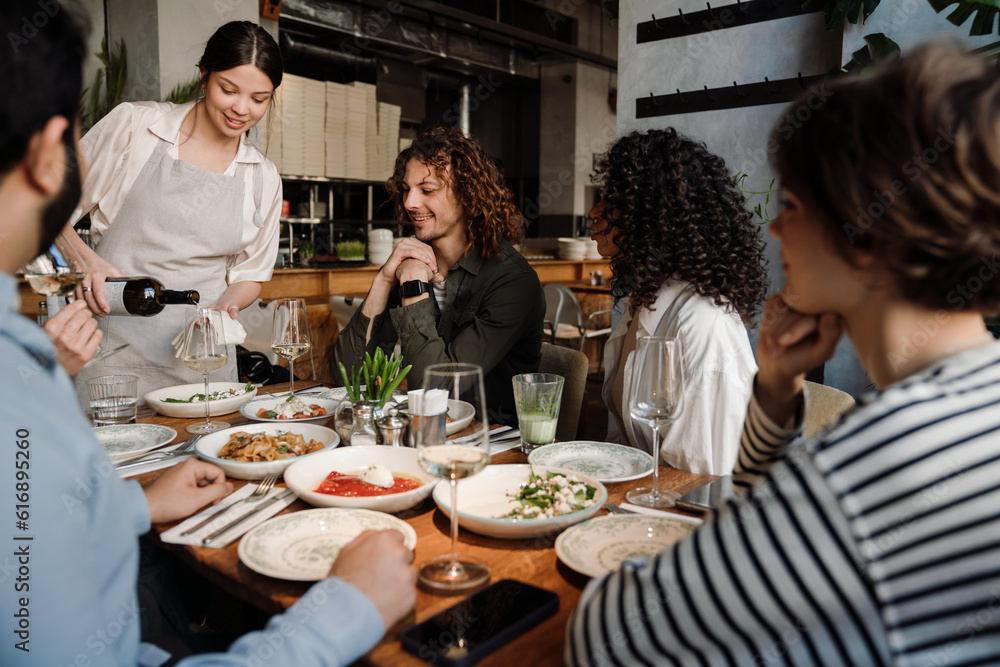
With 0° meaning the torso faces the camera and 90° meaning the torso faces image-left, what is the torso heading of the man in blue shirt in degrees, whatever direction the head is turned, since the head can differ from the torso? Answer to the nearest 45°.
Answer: approximately 225°

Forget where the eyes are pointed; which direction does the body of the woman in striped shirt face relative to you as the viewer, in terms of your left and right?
facing away from the viewer and to the left of the viewer

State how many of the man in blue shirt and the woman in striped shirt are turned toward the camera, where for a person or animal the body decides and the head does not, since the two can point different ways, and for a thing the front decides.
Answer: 0

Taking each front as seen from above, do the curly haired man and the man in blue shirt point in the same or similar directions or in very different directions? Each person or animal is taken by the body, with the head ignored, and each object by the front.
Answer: very different directions

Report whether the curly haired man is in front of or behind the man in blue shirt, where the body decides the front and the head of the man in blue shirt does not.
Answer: in front

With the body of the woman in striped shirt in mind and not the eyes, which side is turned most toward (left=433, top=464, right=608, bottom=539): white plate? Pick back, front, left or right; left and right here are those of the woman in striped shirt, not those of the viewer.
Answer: front

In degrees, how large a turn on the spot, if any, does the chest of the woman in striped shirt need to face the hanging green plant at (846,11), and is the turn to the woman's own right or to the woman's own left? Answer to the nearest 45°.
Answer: approximately 45° to the woman's own right

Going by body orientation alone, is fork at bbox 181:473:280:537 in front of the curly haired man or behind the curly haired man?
in front

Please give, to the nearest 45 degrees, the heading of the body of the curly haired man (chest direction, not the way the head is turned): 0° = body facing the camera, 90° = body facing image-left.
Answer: approximately 45°

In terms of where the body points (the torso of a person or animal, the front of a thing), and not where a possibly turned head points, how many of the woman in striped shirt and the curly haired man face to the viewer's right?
0

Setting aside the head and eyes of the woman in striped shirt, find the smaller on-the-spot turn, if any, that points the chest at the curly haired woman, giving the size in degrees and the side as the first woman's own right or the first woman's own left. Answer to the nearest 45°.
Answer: approximately 45° to the first woman's own right
